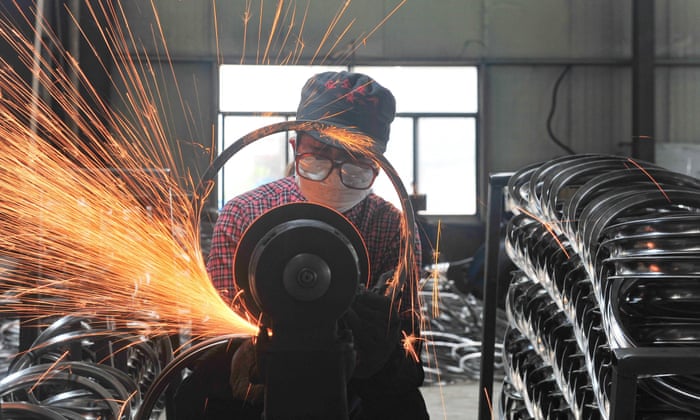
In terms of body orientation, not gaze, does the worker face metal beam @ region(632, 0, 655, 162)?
no

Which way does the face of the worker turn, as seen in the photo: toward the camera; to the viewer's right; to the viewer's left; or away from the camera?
toward the camera

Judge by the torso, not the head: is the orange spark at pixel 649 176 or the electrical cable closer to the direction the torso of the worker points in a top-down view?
the orange spark

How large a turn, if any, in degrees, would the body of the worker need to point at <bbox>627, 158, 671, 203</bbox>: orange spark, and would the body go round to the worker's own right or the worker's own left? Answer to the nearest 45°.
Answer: approximately 45° to the worker's own left

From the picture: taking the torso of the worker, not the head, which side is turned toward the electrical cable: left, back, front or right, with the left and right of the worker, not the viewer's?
back

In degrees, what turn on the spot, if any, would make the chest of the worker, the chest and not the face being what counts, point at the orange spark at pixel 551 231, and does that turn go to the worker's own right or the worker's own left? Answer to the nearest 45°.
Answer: approximately 45° to the worker's own left

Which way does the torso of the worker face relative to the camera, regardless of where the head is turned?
toward the camera
